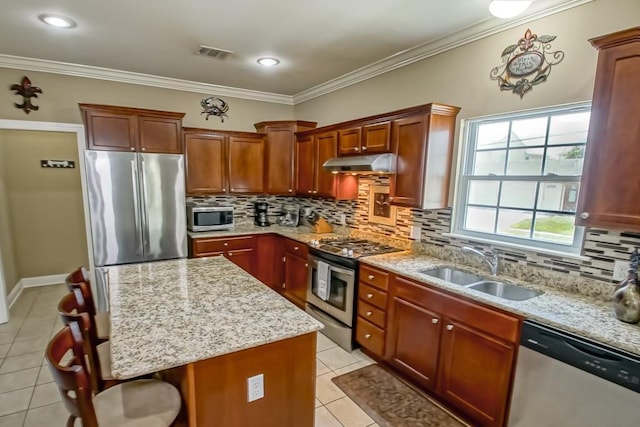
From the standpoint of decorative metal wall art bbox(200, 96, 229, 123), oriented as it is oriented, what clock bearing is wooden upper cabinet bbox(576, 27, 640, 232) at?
The wooden upper cabinet is roughly at 11 o'clock from the decorative metal wall art.

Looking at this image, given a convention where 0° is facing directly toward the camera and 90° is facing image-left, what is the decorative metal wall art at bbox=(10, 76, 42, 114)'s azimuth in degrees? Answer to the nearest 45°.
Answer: approximately 0°

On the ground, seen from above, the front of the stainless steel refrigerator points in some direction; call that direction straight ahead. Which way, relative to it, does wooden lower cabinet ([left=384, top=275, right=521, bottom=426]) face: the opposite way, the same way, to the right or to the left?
to the right

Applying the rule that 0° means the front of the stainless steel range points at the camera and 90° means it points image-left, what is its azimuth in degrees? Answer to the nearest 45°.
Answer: approximately 45°

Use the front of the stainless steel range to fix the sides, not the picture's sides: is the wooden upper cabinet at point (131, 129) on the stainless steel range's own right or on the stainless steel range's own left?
on the stainless steel range's own right

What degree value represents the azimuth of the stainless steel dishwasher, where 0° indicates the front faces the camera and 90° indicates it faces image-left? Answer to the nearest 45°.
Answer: approximately 45°

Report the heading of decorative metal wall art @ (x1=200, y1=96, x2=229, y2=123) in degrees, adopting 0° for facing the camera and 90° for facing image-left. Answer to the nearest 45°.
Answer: approximately 0°

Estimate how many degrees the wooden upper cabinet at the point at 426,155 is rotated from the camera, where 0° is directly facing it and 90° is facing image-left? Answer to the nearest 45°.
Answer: approximately 45°

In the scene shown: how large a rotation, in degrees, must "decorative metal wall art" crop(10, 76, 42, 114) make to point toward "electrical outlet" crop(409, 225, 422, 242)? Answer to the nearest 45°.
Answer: approximately 45° to its left

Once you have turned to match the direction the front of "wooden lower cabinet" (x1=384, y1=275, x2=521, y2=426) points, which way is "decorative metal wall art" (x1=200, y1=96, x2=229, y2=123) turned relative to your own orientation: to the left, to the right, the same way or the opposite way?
to the left

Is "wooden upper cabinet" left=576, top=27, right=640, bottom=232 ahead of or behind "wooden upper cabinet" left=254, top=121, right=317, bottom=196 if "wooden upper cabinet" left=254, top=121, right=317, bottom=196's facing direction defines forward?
ahead

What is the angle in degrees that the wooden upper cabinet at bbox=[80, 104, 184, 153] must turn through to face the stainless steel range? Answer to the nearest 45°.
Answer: approximately 45° to its left
